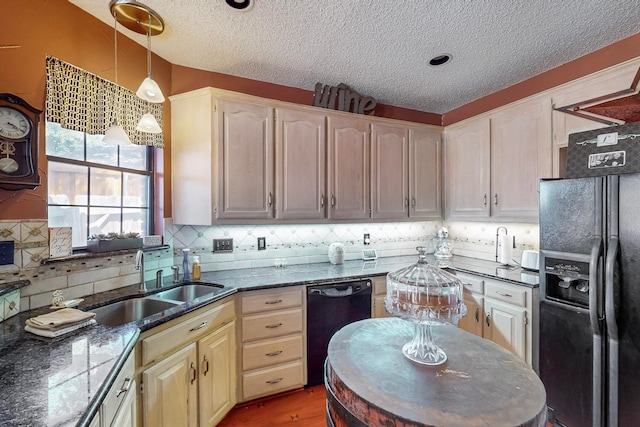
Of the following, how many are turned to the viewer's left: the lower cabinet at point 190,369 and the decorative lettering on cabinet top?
0

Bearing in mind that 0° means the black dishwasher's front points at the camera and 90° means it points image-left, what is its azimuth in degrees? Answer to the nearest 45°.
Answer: approximately 315°

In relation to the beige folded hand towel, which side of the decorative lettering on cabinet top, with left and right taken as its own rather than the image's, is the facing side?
right

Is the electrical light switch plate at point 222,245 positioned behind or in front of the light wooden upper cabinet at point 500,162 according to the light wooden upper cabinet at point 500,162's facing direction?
in front

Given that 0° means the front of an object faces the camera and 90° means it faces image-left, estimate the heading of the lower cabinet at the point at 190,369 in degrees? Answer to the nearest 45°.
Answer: approximately 315°

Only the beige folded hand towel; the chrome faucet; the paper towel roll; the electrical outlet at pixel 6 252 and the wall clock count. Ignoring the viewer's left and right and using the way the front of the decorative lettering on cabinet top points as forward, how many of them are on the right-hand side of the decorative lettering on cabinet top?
4

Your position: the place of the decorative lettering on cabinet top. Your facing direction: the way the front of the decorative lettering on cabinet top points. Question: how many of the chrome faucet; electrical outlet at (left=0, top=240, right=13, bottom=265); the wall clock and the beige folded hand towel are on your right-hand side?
4

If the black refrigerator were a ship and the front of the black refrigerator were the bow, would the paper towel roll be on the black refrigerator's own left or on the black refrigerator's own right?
on the black refrigerator's own right

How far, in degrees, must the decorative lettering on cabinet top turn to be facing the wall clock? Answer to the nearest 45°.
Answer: approximately 90° to its right
